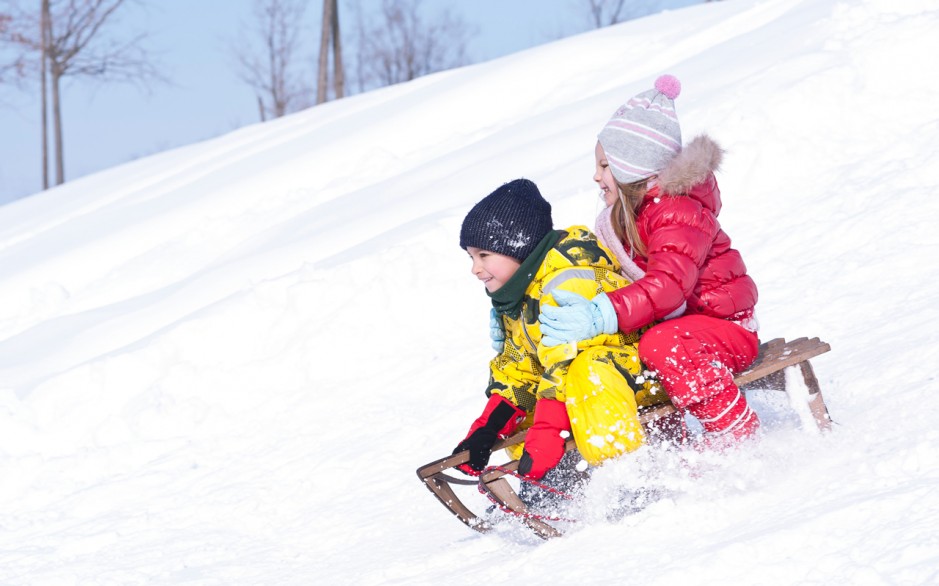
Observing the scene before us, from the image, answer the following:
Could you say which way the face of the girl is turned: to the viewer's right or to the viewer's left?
to the viewer's left

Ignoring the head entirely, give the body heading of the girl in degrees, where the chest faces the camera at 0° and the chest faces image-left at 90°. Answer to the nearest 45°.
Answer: approximately 90°
